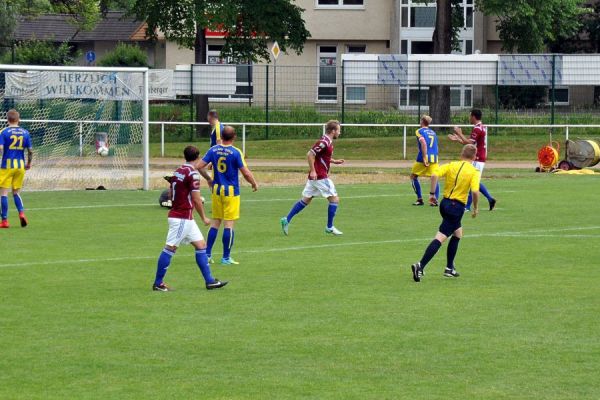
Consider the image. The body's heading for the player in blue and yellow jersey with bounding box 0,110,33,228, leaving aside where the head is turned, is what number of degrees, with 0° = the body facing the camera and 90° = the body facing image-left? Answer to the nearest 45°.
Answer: approximately 180°

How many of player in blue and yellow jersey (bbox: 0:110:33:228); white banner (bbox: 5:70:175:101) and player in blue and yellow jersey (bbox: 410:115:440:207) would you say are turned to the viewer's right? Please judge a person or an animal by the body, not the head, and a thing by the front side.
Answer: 0

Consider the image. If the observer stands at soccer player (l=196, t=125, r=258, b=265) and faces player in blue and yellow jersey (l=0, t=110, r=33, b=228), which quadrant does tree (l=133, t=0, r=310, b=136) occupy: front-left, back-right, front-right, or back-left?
front-right

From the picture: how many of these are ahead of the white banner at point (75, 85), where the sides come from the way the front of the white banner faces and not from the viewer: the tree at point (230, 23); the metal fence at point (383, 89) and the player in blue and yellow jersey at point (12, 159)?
1

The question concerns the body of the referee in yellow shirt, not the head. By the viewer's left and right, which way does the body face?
facing away from the viewer and to the right of the viewer

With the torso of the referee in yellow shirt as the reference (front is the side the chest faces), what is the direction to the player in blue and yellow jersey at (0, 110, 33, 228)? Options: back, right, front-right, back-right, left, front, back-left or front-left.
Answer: left

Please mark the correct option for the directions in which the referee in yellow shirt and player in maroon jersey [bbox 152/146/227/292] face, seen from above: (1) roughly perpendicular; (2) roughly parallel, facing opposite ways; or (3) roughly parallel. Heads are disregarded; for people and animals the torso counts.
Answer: roughly parallel

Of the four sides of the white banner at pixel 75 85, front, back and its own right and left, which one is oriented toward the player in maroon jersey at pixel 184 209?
front

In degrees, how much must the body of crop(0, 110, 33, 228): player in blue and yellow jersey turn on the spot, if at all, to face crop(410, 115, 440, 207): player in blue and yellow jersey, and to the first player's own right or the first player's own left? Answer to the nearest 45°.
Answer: approximately 90° to the first player's own right

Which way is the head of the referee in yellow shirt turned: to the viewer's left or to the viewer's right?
to the viewer's right

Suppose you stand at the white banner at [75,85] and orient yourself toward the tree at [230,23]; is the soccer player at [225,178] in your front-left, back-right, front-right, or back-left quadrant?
back-right

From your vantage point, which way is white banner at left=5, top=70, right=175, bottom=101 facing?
toward the camera

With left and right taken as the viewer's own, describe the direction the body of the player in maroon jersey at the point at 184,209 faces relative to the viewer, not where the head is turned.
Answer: facing away from the viewer and to the right of the viewer

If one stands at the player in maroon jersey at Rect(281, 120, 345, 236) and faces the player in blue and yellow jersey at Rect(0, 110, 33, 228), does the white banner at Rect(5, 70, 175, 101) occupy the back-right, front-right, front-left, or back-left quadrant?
front-right
